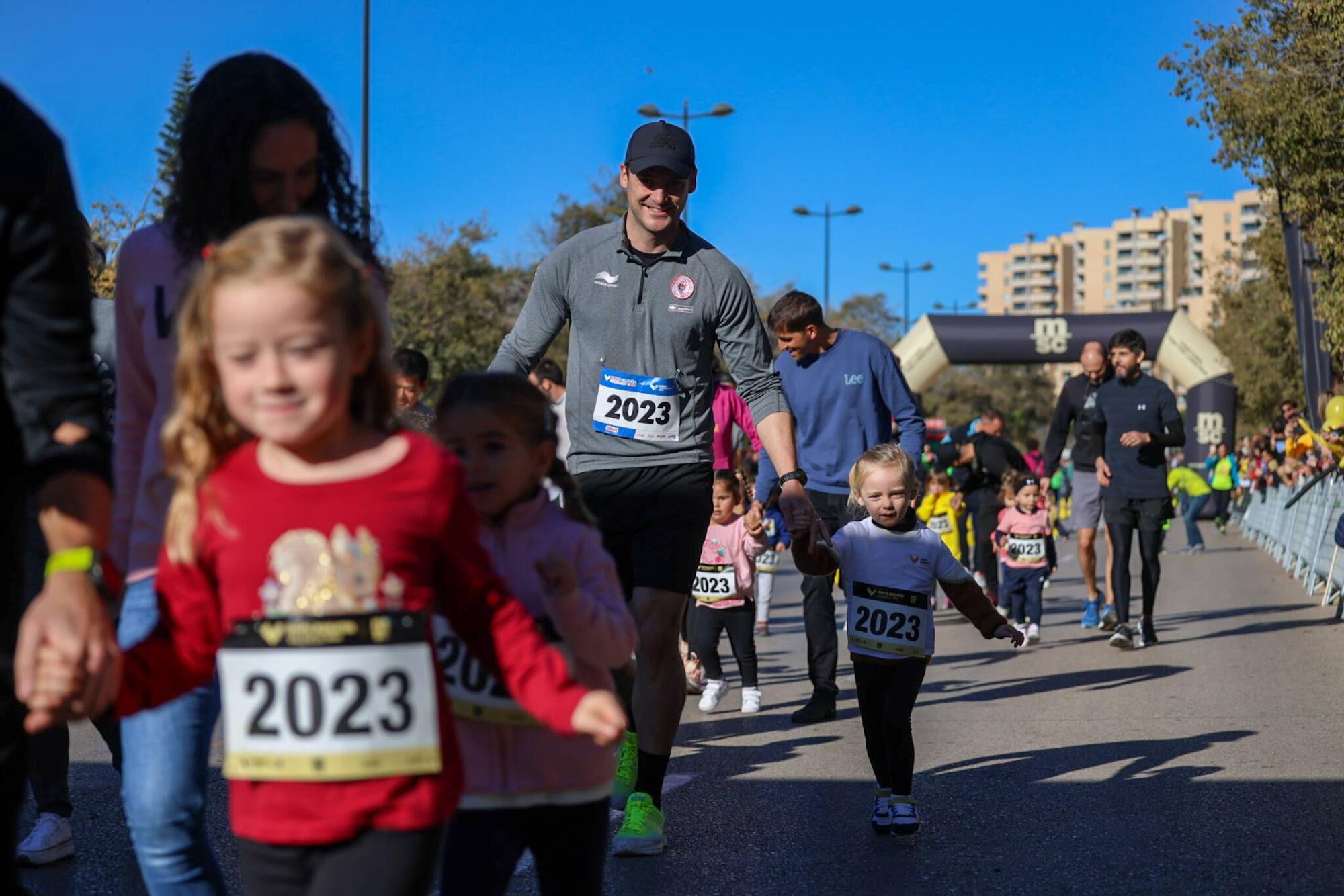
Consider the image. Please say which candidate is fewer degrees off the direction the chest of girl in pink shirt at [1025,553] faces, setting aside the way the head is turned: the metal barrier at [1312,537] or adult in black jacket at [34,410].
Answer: the adult in black jacket

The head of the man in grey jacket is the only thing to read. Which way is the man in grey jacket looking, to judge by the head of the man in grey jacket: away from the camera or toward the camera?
toward the camera

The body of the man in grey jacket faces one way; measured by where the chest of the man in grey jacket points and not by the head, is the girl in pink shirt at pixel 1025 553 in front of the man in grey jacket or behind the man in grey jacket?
behind

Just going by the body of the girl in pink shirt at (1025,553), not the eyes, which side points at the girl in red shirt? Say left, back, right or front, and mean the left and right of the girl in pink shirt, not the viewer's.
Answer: front

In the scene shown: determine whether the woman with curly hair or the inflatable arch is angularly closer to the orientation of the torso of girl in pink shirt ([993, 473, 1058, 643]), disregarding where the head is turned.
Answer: the woman with curly hair

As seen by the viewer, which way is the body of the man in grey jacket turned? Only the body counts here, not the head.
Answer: toward the camera

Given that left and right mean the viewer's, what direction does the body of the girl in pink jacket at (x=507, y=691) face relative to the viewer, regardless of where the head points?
facing the viewer and to the left of the viewer

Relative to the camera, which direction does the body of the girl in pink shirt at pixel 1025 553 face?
toward the camera

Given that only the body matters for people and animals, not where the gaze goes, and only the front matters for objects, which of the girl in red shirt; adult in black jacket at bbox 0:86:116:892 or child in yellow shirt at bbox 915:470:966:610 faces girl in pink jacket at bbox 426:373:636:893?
the child in yellow shirt

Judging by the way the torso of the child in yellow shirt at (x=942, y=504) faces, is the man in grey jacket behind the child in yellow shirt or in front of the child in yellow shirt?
in front

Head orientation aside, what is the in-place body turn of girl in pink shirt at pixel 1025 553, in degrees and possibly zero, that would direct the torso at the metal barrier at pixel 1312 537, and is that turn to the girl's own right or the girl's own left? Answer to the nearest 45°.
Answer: approximately 135° to the girl's own left

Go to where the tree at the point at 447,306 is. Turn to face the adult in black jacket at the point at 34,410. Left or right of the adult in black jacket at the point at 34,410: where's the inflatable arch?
left

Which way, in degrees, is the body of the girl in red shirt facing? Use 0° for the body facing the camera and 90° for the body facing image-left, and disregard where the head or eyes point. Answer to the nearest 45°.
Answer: approximately 0°

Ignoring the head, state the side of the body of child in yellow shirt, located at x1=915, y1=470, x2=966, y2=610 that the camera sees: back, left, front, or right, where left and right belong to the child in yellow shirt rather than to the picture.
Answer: front

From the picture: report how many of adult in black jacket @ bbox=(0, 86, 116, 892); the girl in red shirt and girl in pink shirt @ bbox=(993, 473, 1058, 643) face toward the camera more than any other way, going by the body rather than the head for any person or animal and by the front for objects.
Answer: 3
